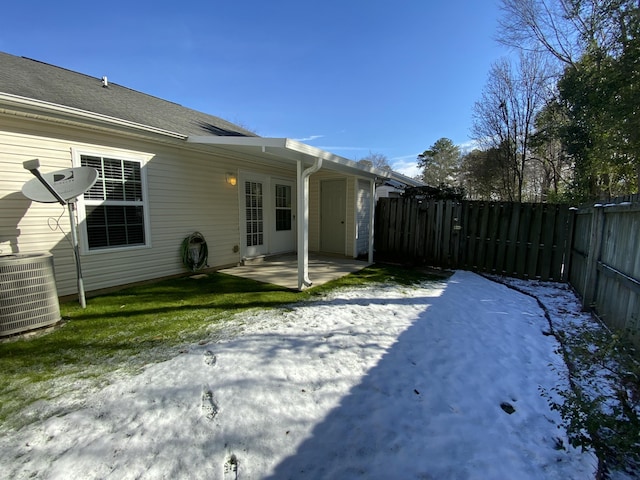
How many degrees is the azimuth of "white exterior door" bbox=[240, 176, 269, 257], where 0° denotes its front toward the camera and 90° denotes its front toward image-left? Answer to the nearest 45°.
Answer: approximately 315°

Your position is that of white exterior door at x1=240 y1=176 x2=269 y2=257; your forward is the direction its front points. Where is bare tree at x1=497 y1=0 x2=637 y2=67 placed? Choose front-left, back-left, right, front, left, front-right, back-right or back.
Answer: front-left

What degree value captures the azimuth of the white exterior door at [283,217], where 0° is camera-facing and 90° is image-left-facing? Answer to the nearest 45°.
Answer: approximately 315°

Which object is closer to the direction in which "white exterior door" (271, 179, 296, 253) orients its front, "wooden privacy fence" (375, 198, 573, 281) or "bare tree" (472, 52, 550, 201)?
the wooden privacy fence

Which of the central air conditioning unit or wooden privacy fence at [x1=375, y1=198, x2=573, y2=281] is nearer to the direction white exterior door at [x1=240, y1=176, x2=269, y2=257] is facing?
the wooden privacy fence

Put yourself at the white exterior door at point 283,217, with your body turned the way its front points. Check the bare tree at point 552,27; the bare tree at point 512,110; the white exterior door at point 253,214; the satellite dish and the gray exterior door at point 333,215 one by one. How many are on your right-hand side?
2

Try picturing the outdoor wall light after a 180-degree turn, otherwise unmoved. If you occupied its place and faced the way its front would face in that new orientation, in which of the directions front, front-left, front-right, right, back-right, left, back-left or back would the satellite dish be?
left

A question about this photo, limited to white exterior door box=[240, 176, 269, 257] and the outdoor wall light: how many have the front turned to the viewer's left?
0

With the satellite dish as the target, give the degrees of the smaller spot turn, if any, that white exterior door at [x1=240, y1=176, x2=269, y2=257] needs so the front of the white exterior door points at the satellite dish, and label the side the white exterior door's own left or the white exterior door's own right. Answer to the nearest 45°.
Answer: approximately 90° to the white exterior door's own right

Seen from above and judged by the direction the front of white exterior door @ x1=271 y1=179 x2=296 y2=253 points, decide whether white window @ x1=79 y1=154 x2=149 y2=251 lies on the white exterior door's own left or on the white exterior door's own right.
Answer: on the white exterior door's own right

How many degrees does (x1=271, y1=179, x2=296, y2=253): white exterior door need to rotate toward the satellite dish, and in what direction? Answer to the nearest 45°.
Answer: approximately 90° to its right

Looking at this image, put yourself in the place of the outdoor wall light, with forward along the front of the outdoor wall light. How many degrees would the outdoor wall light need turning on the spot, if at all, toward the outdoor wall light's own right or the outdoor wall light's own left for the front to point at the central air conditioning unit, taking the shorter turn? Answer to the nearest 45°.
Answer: approximately 90° to the outdoor wall light's own right

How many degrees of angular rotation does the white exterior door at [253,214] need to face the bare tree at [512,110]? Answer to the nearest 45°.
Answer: approximately 45° to its left
